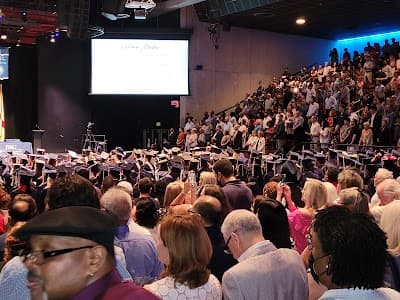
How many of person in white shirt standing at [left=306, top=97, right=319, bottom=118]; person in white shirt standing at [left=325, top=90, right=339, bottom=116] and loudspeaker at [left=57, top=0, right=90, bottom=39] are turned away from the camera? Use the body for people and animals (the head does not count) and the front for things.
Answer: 0

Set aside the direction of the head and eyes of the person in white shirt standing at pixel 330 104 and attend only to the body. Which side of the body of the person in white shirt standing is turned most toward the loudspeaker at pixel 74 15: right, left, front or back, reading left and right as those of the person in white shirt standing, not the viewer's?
front

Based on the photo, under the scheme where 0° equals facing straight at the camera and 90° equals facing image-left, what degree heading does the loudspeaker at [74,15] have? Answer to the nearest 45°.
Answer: approximately 315°

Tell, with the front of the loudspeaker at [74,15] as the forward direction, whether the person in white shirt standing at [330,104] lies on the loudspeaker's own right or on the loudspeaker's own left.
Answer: on the loudspeaker's own left

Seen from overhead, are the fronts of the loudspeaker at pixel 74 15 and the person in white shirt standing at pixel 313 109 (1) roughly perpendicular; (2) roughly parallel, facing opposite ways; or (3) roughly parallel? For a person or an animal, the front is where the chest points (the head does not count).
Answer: roughly perpendicular

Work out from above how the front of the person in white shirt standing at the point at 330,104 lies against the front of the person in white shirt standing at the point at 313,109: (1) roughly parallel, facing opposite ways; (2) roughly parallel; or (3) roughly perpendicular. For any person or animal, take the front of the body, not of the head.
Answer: roughly parallel

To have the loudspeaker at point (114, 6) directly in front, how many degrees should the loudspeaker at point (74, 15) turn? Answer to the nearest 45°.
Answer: approximately 90° to its left

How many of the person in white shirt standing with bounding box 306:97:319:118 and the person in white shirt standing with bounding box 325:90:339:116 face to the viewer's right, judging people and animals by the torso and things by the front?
0

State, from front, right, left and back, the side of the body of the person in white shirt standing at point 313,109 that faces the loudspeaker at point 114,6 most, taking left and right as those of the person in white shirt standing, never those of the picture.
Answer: front

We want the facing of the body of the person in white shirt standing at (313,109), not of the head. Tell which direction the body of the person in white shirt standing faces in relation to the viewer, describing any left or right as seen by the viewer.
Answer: facing the viewer and to the left of the viewer

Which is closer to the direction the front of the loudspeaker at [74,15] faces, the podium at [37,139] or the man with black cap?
the man with black cap

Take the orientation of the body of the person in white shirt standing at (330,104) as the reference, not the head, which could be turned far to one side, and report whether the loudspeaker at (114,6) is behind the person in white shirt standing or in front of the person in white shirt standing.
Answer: in front

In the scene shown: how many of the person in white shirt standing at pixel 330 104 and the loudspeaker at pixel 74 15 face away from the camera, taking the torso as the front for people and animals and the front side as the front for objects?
0
